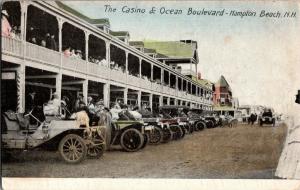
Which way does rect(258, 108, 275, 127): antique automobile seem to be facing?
toward the camera

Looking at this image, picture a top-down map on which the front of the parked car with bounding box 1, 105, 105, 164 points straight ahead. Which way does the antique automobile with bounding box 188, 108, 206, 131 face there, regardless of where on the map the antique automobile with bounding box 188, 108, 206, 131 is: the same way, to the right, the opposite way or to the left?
the same way

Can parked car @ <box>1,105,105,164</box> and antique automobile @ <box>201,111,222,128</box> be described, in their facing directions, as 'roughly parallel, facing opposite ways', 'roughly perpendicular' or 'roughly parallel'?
roughly parallel

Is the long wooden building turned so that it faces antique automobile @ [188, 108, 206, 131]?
no

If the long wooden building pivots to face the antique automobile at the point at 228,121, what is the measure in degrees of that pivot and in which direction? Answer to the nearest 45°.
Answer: approximately 45° to its left
